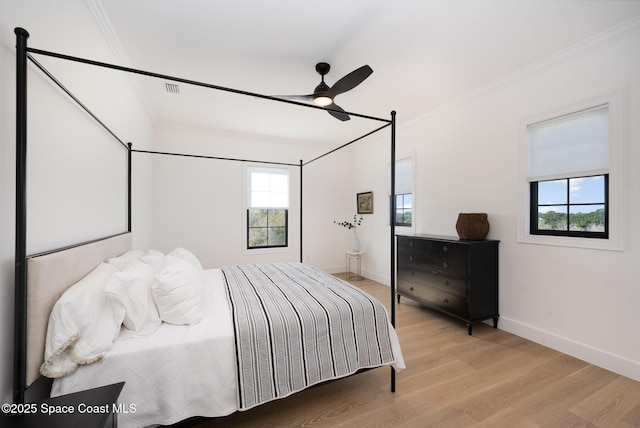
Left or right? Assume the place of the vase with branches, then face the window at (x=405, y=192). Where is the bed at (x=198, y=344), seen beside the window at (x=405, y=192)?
right

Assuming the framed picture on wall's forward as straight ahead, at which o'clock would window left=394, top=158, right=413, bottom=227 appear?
The window is roughly at 9 o'clock from the framed picture on wall.

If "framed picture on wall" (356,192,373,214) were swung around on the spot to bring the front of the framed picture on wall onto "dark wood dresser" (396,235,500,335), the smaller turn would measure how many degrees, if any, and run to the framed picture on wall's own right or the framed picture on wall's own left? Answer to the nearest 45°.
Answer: approximately 90° to the framed picture on wall's own left

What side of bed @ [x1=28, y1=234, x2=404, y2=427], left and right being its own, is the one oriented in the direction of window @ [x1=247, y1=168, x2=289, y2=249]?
left

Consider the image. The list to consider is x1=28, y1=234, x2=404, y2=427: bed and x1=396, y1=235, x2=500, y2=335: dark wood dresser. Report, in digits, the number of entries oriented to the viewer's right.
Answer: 1

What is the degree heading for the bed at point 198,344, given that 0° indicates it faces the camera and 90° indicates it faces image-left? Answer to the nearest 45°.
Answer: approximately 270°

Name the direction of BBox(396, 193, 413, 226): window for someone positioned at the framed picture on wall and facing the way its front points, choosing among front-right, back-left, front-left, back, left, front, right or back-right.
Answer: left

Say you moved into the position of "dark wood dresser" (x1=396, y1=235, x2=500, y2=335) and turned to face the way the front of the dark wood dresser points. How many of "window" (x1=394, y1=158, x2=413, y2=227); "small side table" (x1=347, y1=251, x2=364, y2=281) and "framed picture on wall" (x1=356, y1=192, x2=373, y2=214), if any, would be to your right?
3

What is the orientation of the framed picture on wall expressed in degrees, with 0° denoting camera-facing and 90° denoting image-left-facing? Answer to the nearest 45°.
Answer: approximately 45°

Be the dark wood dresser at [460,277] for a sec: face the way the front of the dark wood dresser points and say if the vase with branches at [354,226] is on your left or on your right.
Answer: on your right

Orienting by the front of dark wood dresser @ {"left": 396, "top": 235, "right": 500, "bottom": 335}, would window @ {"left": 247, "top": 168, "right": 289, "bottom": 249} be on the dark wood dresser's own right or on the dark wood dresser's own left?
on the dark wood dresser's own right
